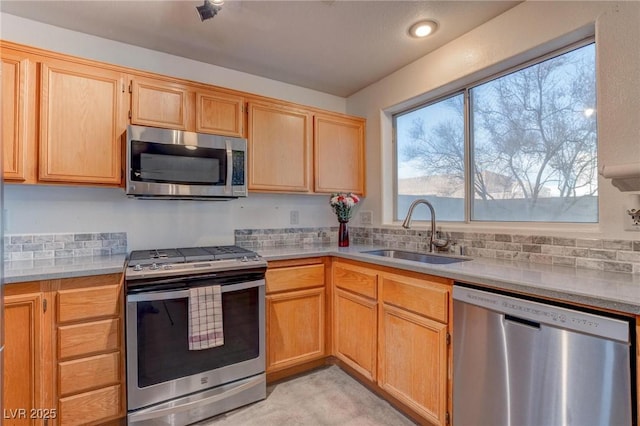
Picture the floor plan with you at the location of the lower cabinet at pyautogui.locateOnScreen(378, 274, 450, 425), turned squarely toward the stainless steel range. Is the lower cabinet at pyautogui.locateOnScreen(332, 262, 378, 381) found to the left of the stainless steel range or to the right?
right

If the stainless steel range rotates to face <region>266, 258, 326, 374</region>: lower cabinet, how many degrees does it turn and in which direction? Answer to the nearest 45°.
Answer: approximately 90° to its left

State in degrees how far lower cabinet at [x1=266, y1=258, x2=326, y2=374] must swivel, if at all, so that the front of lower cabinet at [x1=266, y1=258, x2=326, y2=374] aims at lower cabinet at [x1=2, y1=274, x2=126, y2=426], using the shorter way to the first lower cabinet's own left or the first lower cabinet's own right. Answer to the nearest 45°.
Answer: approximately 90° to the first lower cabinet's own right

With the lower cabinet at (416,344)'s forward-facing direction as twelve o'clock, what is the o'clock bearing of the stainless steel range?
The stainless steel range is roughly at 1 o'clock from the lower cabinet.

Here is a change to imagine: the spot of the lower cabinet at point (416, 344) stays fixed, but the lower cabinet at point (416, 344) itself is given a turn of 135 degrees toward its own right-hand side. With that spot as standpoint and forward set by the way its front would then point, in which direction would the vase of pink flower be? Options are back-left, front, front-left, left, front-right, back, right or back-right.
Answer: front-left

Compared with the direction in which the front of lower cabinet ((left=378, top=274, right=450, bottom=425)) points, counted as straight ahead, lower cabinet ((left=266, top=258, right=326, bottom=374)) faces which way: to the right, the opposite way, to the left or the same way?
to the left

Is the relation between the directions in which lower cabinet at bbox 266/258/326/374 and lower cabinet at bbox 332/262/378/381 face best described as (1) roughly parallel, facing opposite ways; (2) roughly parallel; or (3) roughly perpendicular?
roughly perpendicular

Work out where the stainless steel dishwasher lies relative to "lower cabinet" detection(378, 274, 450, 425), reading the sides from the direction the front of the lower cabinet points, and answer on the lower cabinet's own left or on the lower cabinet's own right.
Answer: on the lower cabinet's own left

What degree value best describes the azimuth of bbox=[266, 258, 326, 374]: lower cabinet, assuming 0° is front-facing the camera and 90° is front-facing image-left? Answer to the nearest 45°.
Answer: approximately 315°

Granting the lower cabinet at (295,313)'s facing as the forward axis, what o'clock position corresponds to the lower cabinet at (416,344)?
the lower cabinet at (416,344) is roughly at 12 o'clock from the lower cabinet at (295,313).
